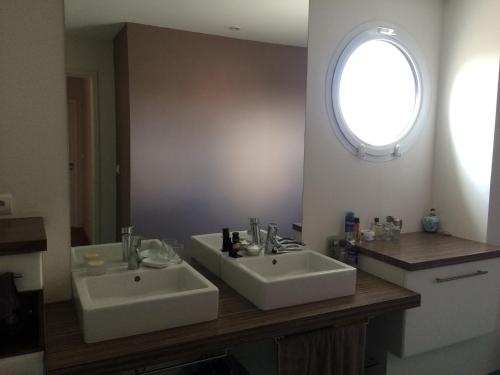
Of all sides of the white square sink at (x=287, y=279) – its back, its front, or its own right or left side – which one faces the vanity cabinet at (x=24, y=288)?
right

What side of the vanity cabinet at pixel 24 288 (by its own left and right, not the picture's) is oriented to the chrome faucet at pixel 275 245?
left

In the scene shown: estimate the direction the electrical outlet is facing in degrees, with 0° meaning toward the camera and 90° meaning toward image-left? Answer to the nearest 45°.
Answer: approximately 0°

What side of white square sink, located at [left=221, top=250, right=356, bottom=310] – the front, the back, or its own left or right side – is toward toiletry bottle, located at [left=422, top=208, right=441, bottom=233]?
left

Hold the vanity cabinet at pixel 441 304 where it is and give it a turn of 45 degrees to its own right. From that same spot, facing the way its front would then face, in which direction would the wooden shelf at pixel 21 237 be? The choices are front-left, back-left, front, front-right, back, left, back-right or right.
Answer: front-right

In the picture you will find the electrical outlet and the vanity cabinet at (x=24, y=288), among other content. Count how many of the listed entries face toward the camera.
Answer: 2

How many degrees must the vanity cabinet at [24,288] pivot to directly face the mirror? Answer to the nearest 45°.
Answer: approximately 135° to its left

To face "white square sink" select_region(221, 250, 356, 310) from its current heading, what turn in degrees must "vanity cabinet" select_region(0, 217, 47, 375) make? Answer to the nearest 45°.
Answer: approximately 90° to its left

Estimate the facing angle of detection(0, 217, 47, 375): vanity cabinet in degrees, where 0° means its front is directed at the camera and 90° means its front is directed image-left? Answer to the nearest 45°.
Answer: approximately 0°
